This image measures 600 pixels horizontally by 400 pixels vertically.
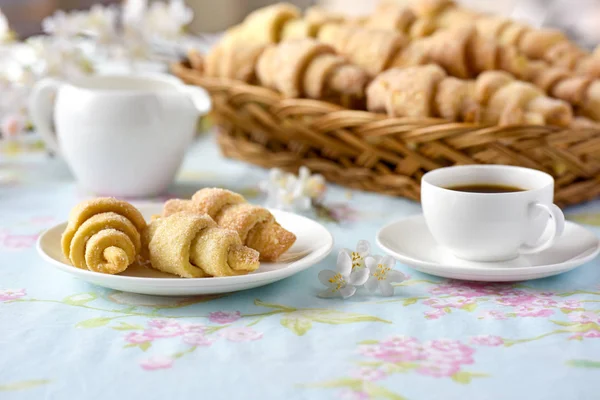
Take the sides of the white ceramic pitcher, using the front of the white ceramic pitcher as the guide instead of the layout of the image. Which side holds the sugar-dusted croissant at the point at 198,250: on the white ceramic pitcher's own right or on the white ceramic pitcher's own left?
on the white ceramic pitcher's own right

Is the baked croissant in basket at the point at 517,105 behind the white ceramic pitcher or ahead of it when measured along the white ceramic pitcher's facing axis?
ahead

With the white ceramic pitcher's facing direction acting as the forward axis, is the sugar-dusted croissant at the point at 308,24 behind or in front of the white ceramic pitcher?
in front

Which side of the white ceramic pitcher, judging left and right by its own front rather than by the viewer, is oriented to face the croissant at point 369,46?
front

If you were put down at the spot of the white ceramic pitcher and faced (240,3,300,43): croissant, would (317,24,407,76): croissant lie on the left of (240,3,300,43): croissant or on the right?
right

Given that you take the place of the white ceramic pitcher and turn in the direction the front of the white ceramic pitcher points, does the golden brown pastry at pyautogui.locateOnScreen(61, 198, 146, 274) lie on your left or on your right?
on your right

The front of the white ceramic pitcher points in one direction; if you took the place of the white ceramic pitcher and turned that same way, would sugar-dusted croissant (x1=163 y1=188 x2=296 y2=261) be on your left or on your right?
on your right

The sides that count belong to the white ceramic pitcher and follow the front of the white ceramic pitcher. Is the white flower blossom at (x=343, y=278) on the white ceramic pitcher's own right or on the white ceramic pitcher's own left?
on the white ceramic pitcher's own right

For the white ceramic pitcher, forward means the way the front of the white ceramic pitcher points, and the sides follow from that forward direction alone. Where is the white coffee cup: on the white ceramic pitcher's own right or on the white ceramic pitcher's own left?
on the white ceramic pitcher's own right

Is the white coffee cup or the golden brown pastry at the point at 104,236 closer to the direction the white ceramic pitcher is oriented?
the white coffee cup

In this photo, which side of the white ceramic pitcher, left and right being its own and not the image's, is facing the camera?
right

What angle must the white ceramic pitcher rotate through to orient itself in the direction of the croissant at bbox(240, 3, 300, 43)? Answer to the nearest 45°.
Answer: approximately 45° to its left
